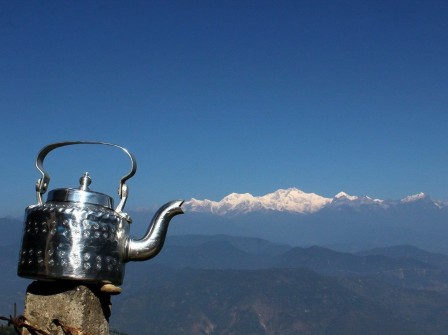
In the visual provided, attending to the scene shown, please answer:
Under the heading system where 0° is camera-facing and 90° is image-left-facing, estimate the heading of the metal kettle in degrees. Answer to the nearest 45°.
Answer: approximately 270°
